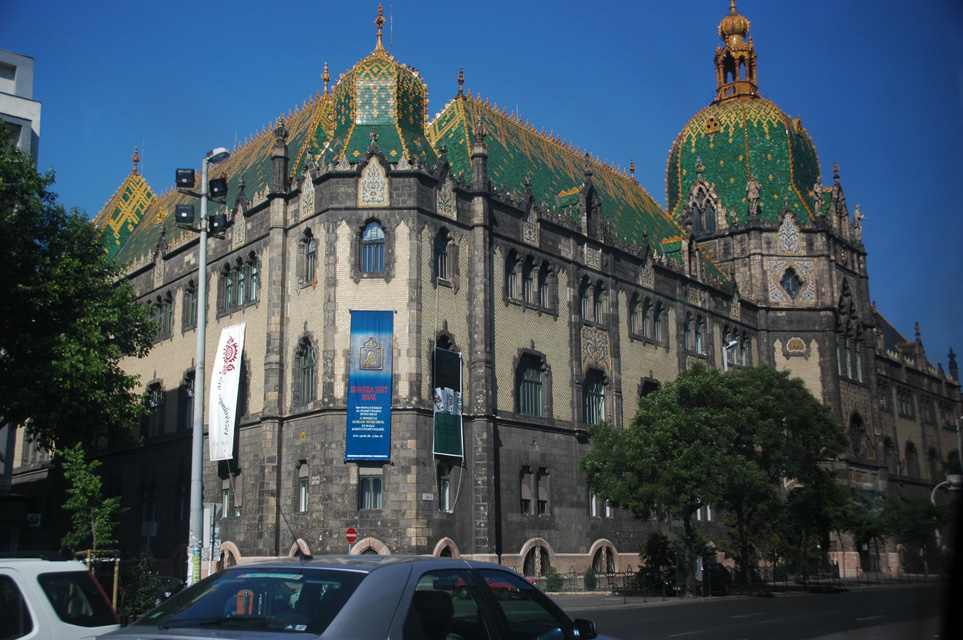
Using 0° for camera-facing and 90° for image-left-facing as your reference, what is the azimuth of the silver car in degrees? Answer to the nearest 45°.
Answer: approximately 225°

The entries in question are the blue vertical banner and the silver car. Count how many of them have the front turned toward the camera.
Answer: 1

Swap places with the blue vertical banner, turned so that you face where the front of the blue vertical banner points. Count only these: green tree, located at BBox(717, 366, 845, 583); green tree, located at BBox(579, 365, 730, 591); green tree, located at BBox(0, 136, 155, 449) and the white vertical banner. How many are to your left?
2

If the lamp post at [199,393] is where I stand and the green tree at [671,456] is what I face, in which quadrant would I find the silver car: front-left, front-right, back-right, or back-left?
back-right

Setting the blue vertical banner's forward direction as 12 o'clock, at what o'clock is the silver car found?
The silver car is roughly at 12 o'clock from the blue vertical banner.

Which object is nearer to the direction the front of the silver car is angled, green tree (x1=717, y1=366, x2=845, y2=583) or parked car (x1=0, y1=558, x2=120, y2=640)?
the green tree

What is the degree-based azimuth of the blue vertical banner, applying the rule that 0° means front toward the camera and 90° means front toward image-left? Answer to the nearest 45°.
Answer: approximately 0°
